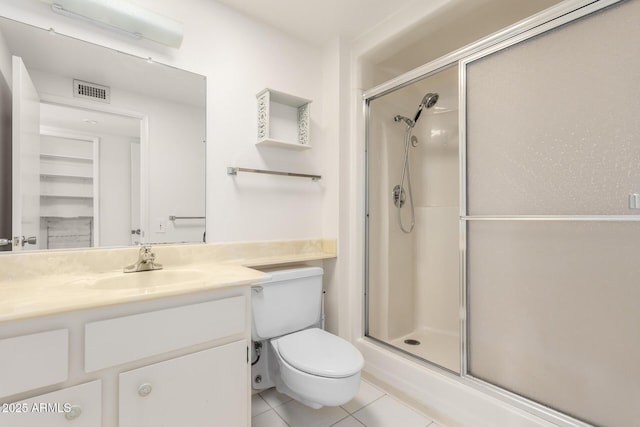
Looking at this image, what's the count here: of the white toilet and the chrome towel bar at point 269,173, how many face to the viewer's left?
0

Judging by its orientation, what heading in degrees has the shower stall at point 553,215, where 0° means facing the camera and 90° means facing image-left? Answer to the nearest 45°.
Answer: approximately 45°

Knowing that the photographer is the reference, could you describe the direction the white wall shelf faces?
facing the viewer and to the right of the viewer

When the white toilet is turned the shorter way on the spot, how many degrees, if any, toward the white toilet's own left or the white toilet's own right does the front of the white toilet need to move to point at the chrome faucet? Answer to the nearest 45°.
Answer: approximately 135° to the white toilet's own right

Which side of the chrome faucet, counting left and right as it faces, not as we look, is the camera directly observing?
front

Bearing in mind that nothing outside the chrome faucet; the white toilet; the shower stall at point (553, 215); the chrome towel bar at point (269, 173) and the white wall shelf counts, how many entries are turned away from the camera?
0

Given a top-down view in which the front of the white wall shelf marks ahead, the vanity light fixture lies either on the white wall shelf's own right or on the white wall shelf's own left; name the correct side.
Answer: on the white wall shelf's own right

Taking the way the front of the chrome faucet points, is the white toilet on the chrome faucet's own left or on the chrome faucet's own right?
on the chrome faucet's own left

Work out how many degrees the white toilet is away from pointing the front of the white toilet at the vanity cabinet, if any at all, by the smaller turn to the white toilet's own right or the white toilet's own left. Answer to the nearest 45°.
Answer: approximately 90° to the white toilet's own right

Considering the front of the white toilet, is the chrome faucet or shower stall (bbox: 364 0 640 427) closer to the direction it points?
the shower stall

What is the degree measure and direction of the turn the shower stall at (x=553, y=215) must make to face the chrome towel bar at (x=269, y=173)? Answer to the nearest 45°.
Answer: approximately 45° to its right

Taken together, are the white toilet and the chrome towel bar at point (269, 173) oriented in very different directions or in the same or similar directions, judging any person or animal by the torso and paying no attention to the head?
same or similar directions

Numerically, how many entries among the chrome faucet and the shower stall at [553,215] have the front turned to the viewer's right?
0
